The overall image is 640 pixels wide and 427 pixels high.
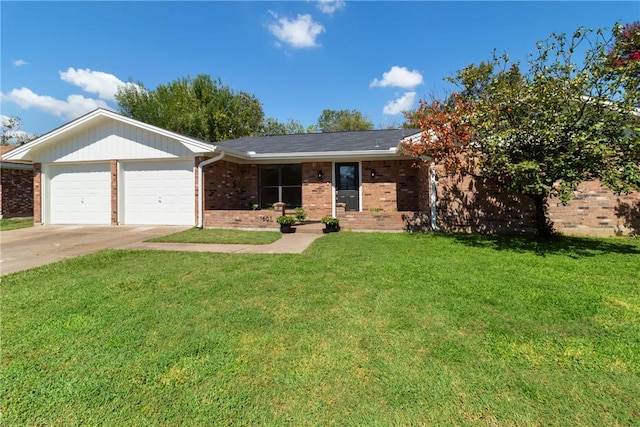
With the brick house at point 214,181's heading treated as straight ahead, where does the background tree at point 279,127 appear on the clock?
The background tree is roughly at 6 o'clock from the brick house.

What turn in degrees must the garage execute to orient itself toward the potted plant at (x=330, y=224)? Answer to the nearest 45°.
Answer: approximately 45° to its left

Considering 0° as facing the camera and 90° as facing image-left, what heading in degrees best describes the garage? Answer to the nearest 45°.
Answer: approximately 0°

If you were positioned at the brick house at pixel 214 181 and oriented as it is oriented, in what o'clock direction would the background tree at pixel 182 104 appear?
The background tree is roughly at 5 o'clock from the brick house.

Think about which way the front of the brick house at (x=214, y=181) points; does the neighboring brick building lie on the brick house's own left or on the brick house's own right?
on the brick house's own right

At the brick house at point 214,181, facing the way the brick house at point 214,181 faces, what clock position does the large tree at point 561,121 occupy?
The large tree is roughly at 10 o'clock from the brick house.

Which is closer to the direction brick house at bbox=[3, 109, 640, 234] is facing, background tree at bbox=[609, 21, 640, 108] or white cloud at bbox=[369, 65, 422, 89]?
the background tree

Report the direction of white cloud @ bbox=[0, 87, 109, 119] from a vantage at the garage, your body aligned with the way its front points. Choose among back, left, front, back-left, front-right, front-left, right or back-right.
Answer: back

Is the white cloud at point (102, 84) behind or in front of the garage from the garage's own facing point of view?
behind

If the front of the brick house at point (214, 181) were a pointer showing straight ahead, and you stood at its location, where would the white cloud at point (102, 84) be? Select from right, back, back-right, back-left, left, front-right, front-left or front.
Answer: back-right
